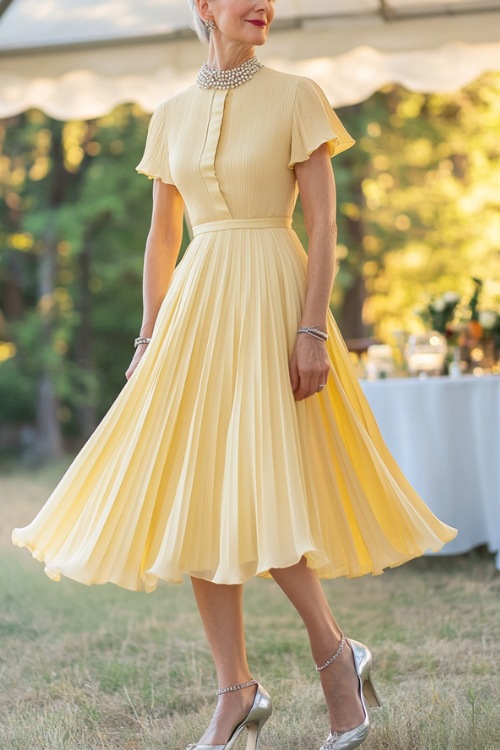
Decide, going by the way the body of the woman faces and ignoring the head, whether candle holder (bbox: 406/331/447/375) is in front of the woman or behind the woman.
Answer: behind

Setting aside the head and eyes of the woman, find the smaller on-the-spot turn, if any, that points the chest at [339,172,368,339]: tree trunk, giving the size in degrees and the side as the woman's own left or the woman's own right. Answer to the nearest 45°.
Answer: approximately 135° to the woman's own right

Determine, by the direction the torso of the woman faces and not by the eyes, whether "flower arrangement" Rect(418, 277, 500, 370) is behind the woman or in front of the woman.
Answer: behind

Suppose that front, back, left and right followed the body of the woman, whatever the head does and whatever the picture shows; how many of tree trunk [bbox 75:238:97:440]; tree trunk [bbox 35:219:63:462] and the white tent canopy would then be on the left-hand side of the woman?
0

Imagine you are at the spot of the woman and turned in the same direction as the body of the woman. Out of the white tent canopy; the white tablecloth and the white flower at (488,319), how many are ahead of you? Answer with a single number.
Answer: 0

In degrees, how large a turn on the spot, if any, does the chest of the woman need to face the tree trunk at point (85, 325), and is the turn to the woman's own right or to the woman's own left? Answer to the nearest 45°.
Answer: approximately 135° to the woman's own right

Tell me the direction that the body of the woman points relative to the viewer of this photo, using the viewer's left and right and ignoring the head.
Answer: facing the viewer and to the left of the viewer

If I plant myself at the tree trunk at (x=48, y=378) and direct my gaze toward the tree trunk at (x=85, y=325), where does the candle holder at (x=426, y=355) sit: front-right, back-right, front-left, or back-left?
back-right
